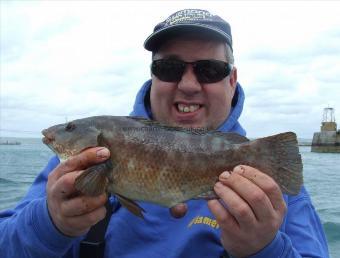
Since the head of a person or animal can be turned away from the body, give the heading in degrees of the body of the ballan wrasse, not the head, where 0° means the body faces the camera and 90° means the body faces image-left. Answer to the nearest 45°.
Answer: approximately 90°

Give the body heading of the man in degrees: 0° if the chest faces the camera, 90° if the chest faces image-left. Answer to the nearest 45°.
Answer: approximately 0°
